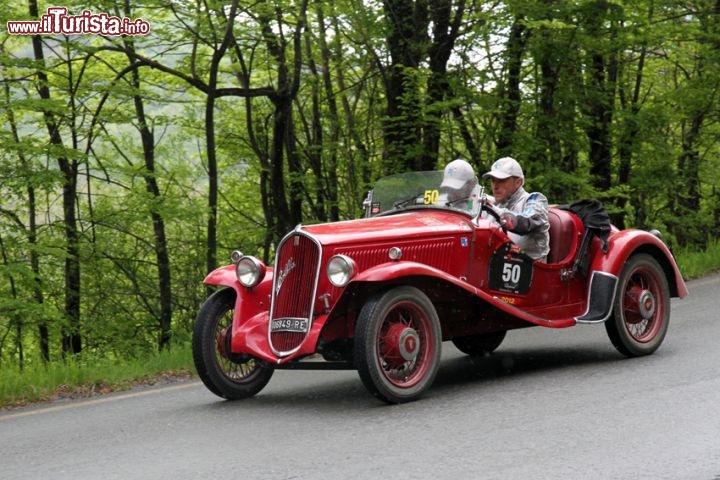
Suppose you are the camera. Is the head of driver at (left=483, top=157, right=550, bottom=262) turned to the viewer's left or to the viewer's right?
to the viewer's left

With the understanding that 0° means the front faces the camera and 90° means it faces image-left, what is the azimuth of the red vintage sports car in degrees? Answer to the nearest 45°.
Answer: approximately 45°

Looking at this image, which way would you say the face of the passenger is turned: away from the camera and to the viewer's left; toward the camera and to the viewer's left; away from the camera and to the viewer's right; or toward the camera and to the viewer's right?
toward the camera and to the viewer's left

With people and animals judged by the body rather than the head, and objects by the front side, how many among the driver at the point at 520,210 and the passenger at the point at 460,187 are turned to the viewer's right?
0

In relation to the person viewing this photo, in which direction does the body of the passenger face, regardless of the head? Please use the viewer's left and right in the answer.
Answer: facing the viewer and to the left of the viewer

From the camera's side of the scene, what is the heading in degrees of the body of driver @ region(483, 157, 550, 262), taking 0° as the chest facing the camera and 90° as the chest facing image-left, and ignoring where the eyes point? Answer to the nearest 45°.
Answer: approximately 45°
